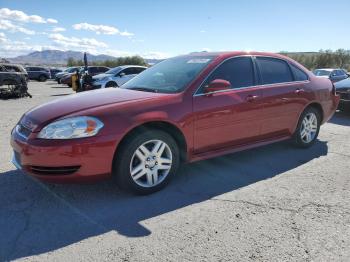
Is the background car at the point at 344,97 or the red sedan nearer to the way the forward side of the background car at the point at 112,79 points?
the red sedan

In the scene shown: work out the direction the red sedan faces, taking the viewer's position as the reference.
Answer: facing the viewer and to the left of the viewer

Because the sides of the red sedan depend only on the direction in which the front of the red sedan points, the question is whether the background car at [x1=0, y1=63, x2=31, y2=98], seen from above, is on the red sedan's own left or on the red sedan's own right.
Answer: on the red sedan's own right

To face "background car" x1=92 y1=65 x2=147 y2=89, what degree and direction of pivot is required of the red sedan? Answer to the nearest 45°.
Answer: approximately 135° to its right

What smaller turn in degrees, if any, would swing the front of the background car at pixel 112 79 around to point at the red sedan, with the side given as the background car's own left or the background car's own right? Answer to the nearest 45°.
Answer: approximately 45° to the background car's own left

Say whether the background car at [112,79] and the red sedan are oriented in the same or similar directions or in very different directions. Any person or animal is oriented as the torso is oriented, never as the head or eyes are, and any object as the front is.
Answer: same or similar directions

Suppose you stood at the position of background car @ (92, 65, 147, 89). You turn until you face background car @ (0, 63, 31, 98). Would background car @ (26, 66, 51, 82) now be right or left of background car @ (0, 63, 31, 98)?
right
